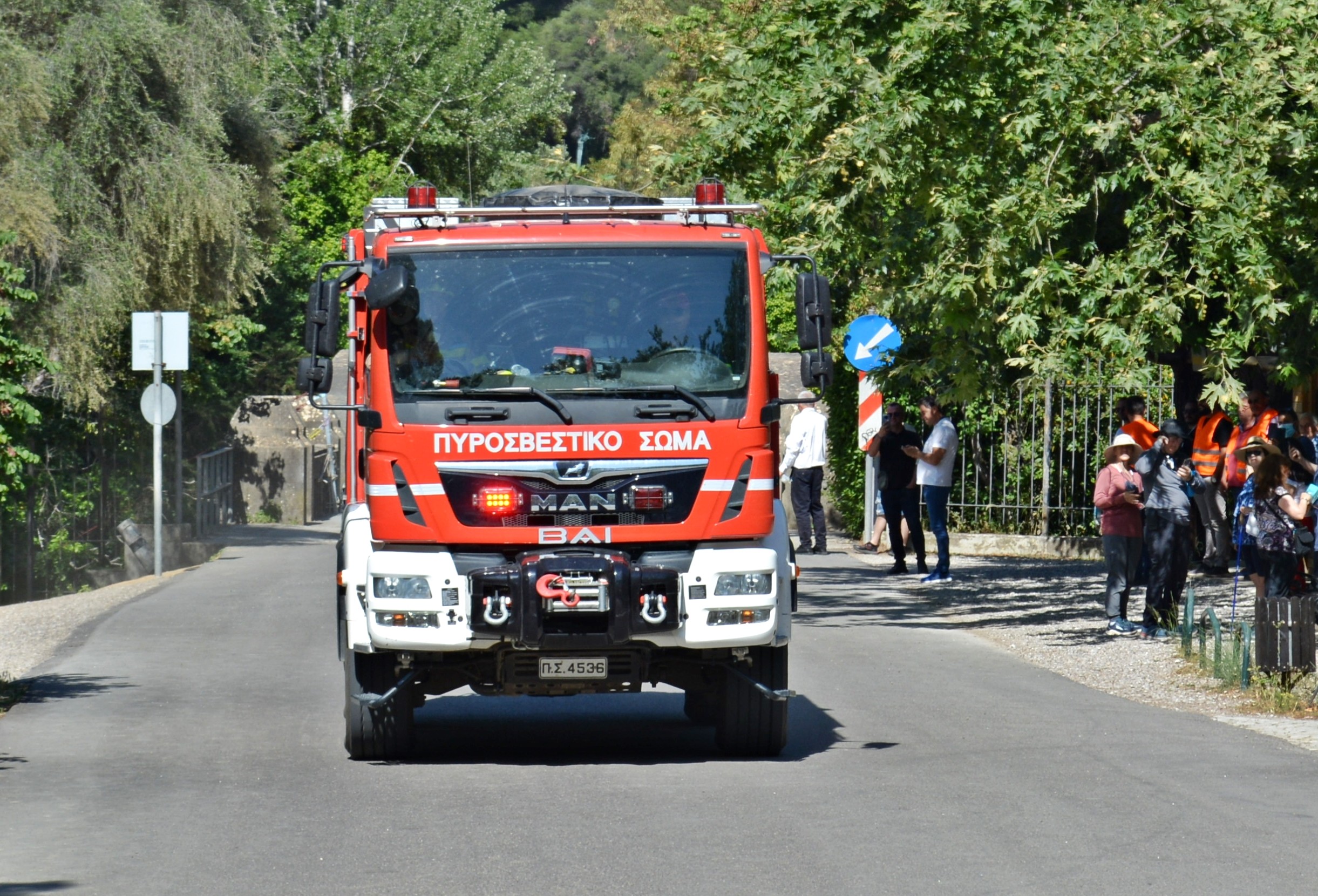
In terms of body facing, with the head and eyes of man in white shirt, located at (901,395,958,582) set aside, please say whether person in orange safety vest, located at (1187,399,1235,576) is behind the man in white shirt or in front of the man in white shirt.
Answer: behind

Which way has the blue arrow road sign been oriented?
toward the camera

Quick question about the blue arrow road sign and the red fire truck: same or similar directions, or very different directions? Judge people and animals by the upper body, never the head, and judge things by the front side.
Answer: same or similar directions

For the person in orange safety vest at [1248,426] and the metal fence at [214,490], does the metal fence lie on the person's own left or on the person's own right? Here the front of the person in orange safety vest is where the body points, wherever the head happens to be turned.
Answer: on the person's own right

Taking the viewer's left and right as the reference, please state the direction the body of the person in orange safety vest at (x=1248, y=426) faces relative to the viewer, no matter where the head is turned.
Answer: facing the viewer and to the left of the viewer

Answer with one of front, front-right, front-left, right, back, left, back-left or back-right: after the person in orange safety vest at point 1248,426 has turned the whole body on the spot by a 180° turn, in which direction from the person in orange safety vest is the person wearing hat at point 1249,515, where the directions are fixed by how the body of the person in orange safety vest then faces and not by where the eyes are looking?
back-right

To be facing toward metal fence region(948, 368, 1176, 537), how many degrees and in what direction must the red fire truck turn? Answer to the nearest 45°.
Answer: approximately 135° to its left

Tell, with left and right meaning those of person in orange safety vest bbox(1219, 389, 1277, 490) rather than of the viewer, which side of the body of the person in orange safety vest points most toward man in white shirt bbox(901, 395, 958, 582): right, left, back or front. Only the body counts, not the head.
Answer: right

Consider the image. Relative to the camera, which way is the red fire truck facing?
toward the camera

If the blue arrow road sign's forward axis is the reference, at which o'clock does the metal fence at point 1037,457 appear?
The metal fence is roughly at 9 o'clock from the blue arrow road sign.

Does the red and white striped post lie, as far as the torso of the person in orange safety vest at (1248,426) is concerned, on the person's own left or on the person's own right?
on the person's own right
